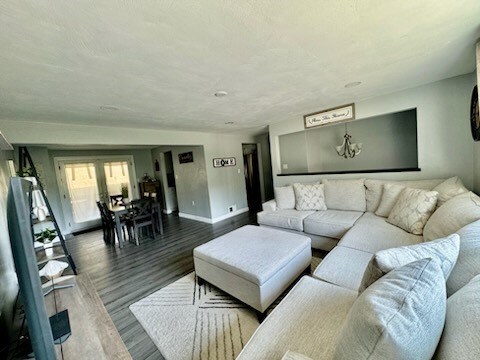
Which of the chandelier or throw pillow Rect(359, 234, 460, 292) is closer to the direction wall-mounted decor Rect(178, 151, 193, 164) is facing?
the throw pillow

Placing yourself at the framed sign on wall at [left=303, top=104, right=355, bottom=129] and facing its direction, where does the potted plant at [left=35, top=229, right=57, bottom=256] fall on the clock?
The potted plant is roughly at 12 o'clock from the framed sign on wall.

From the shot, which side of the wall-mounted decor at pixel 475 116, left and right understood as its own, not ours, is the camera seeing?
left

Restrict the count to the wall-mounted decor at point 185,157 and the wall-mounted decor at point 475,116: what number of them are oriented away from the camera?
0

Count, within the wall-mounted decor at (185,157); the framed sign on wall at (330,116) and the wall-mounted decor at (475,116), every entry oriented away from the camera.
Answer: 0

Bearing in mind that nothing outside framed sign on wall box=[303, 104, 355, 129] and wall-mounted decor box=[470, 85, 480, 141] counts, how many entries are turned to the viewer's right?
0

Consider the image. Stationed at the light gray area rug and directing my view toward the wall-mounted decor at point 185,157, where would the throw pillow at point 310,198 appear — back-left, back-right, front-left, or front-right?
front-right

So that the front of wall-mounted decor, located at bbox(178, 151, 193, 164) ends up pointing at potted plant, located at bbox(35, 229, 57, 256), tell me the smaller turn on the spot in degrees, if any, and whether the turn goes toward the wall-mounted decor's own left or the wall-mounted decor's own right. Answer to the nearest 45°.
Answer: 0° — it already faces it

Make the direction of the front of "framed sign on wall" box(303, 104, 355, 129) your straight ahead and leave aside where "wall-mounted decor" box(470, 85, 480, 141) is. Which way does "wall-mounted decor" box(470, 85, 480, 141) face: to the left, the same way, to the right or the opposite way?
to the right

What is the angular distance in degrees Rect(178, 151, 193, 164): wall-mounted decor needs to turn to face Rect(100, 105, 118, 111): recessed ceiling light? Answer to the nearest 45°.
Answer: approximately 45° to its left

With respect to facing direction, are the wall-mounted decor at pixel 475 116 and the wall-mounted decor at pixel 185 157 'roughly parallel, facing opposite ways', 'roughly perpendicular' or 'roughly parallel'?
roughly perpendicular

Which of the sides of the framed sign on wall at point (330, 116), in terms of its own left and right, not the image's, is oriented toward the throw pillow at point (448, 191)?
left

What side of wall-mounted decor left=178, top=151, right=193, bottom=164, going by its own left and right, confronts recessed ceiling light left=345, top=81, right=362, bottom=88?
left

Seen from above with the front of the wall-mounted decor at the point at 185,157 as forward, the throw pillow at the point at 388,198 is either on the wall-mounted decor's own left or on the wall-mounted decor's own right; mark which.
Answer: on the wall-mounted decor's own left

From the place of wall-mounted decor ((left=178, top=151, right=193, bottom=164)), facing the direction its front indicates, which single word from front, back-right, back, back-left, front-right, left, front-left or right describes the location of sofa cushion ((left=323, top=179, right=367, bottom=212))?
left

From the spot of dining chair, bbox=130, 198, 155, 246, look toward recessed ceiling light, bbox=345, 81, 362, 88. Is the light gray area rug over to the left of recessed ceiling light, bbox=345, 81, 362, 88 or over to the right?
right

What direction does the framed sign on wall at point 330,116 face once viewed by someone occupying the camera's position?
facing the viewer and to the left of the viewer

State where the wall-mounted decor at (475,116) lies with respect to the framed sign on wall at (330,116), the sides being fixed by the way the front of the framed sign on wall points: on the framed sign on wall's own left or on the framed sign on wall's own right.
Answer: on the framed sign on wall's own left
